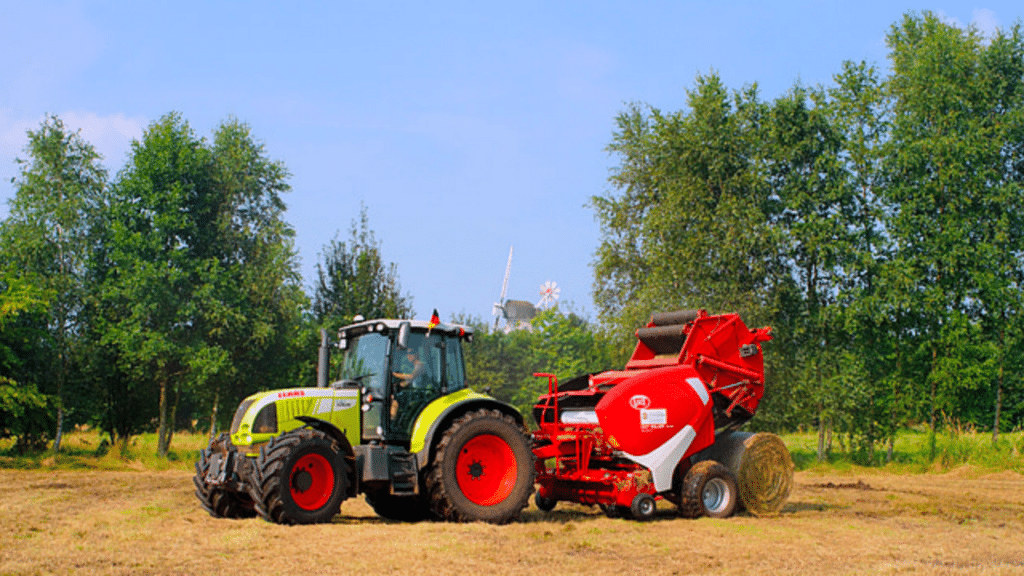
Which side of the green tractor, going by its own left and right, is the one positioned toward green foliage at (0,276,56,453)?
right

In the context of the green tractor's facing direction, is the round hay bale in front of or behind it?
behind

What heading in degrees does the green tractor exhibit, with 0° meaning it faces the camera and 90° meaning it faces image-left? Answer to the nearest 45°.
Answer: approximately 45°

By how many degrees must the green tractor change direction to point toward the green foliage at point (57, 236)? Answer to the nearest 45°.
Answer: approximately 90° to its right

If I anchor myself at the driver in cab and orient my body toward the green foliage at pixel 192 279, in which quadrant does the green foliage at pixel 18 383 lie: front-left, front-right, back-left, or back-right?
front-left

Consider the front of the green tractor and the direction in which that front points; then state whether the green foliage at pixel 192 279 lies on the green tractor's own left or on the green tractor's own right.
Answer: on the green tractor's own right

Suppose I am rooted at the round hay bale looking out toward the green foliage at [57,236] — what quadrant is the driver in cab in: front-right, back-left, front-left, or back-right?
front-left
